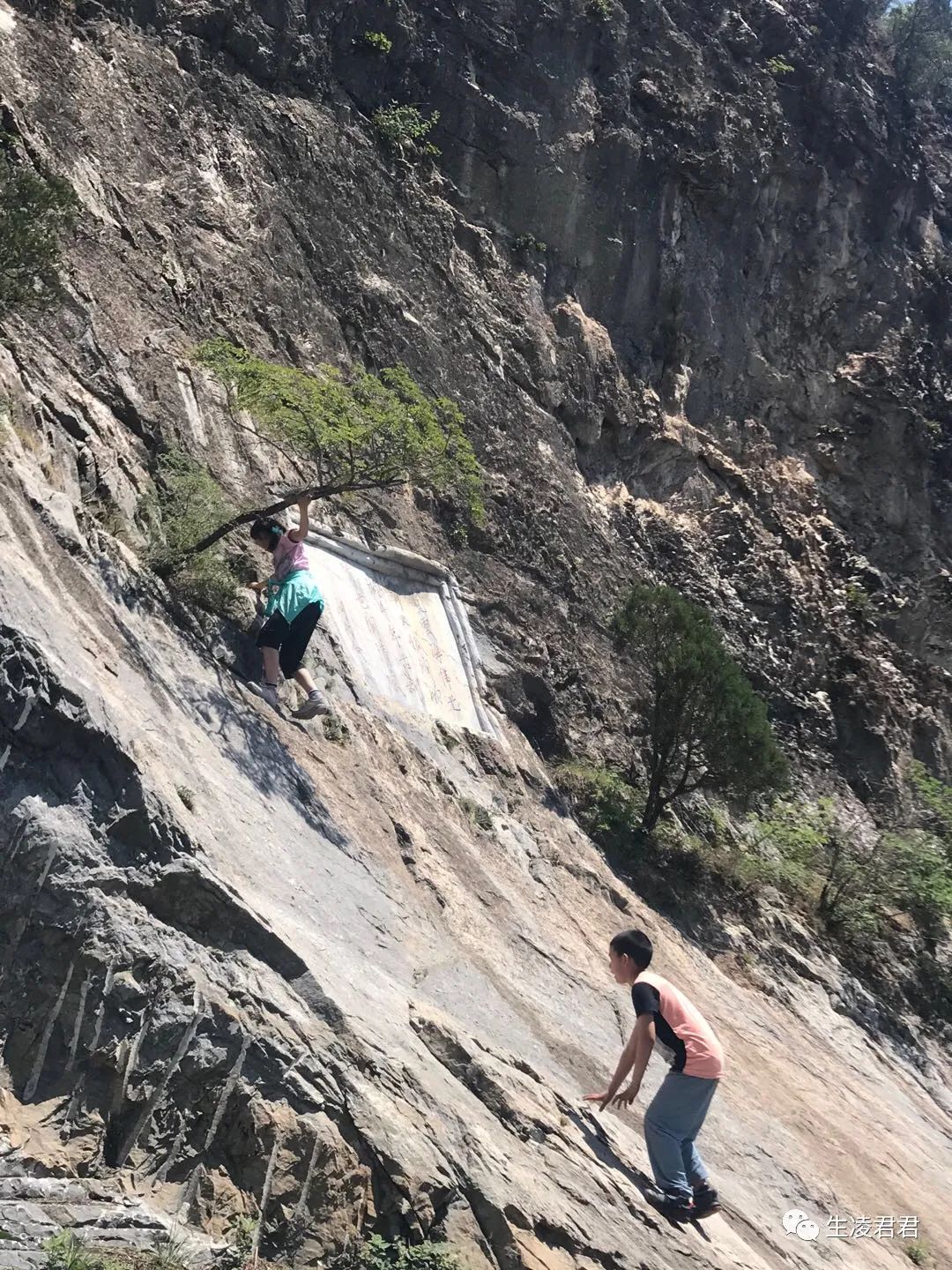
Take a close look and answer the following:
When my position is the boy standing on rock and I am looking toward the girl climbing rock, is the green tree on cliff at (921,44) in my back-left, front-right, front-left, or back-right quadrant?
front-right

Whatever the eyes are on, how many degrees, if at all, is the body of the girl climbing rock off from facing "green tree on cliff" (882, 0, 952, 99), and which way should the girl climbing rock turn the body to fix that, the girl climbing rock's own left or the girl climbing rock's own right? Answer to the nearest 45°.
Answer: approximately 90° to the girl climbing rock's own right

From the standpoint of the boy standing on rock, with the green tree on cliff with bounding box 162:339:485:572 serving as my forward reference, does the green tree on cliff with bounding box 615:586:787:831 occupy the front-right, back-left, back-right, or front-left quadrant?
front-right
